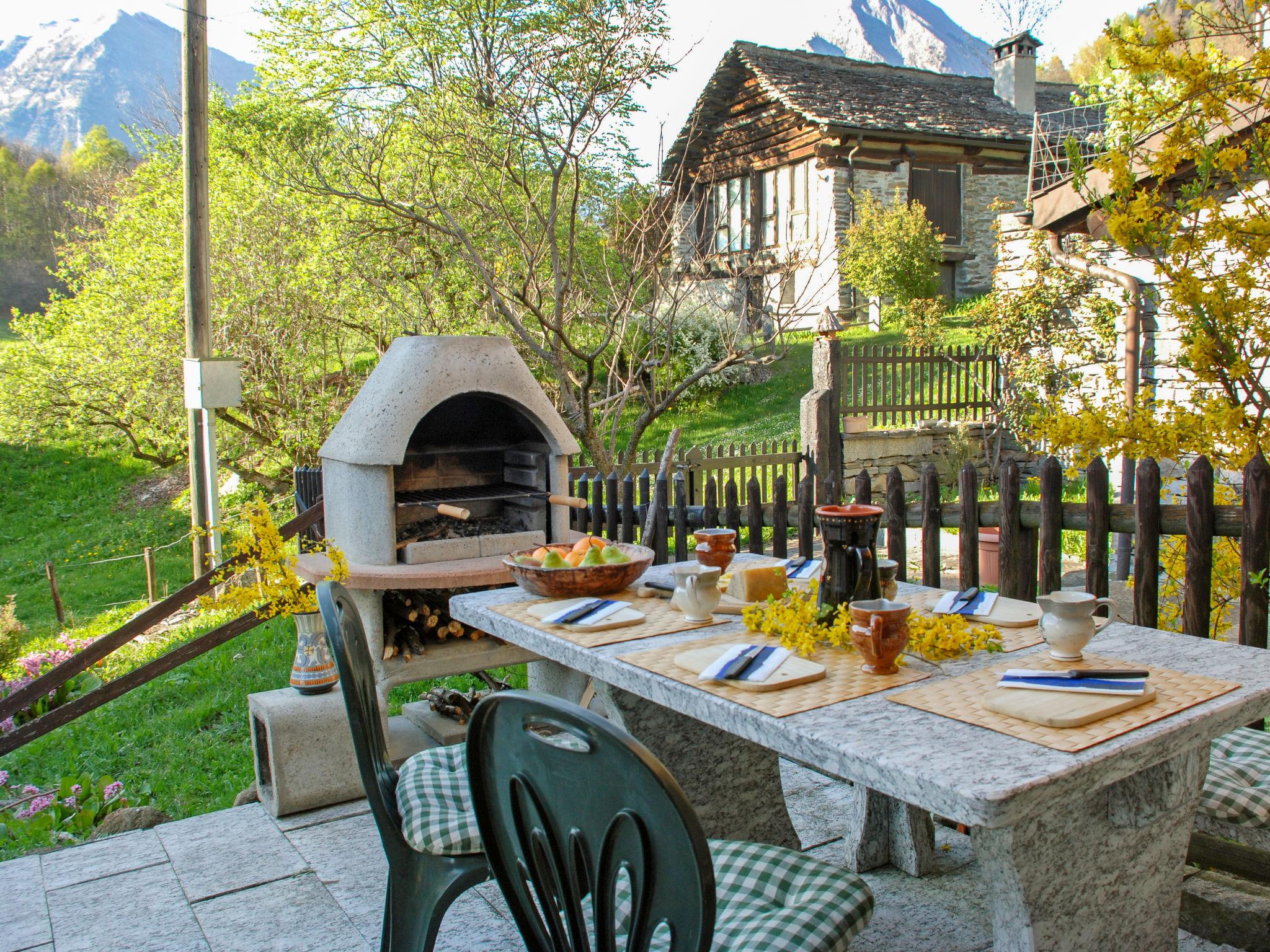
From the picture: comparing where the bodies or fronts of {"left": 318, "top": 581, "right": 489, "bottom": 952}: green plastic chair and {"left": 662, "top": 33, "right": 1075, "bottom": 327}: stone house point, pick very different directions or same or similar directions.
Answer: very different directions

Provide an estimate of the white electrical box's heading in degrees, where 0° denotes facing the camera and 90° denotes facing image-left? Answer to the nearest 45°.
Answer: approximately 315°

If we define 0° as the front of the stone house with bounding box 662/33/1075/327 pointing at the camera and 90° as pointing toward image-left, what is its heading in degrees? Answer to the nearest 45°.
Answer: approximately 45°

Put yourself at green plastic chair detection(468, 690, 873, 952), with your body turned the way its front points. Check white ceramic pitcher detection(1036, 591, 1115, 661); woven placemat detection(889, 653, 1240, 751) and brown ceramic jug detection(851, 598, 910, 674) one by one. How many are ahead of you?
3

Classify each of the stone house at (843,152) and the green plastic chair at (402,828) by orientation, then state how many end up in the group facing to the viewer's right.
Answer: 1

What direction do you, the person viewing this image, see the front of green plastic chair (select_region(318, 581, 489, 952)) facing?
facing to the right of the viewer

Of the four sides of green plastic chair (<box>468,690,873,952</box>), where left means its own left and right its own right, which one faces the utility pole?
left

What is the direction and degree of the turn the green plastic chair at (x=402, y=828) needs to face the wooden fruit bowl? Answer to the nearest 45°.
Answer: approximately 45° to its left

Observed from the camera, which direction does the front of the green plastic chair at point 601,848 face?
facing away from the viewer and to the right of the viewer
